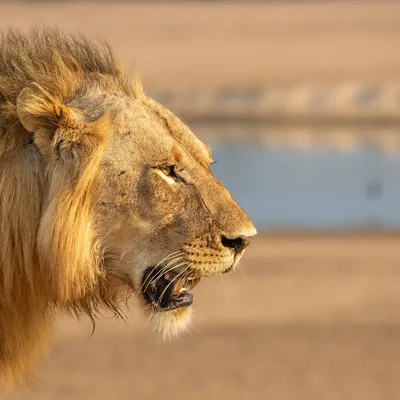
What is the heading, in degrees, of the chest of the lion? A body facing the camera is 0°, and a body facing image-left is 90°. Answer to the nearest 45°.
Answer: approximately 270°
